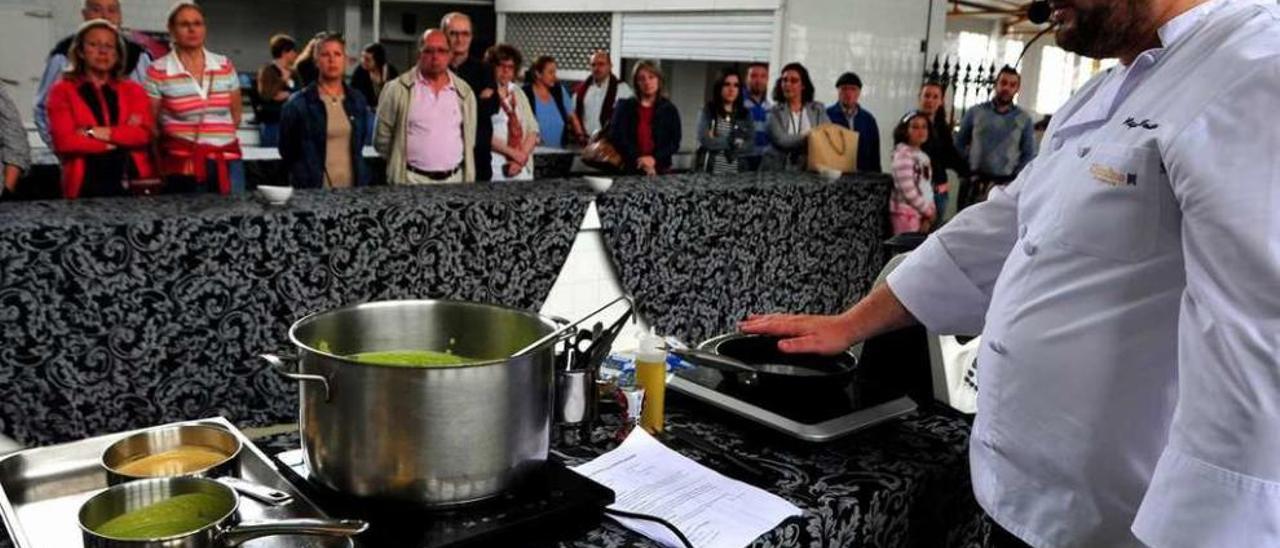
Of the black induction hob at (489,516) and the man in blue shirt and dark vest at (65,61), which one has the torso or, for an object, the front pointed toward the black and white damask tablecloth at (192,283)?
the man in blue shirt and dark vest

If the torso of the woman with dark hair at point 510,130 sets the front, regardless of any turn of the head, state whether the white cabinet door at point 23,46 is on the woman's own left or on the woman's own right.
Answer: on the woman's own right

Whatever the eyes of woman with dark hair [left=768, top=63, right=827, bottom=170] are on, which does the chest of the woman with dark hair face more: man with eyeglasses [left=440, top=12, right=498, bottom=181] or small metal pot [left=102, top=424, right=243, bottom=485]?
the small metal pot

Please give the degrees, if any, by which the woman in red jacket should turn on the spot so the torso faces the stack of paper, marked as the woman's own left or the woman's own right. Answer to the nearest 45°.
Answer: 0° — they already face it

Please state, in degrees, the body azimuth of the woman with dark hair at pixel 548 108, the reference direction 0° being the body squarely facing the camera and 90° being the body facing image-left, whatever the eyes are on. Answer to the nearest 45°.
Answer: approximately 315°

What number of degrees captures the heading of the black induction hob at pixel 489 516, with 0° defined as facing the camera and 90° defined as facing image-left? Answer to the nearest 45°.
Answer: approximately 315°
